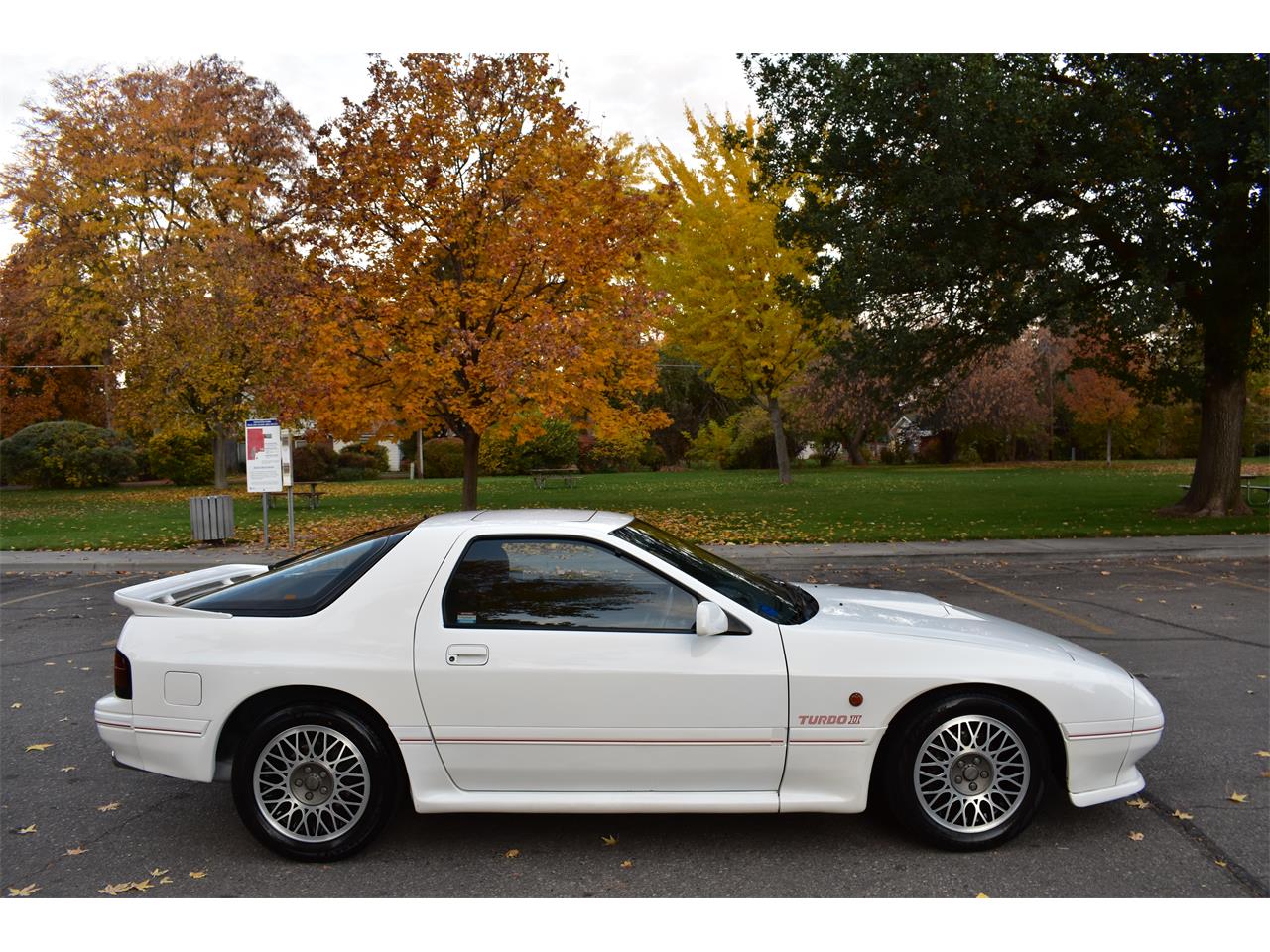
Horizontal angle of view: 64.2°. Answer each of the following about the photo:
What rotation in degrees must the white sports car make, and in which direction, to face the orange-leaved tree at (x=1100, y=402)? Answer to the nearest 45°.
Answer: approximately 45° to its left

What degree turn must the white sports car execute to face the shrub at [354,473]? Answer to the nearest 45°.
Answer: approximately 90° to its left

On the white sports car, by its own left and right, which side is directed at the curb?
left

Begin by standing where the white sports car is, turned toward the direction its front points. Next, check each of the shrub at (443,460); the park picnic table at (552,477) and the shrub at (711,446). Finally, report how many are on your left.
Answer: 3

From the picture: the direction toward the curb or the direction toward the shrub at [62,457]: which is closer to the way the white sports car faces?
the curb

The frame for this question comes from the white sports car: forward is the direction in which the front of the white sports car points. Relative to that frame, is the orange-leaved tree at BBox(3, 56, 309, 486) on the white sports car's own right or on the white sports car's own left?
on the white sports car's own left

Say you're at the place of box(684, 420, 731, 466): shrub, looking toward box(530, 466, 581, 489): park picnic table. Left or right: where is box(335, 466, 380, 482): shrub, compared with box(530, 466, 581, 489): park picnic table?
right

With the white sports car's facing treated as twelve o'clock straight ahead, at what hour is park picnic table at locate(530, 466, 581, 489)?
The park picnic table is roughly at 9 o'clock from the white sports car.

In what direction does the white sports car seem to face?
to the viewer's right

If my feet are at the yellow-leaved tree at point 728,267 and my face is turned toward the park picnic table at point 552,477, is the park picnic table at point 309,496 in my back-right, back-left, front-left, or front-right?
front-left

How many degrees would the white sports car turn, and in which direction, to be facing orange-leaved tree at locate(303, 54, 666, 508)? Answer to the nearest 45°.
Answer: approximately 90° to its left

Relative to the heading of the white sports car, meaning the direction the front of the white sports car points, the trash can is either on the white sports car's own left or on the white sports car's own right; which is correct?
on the white sports car's own left

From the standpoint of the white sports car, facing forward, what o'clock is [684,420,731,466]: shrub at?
The shrub is roughly at 9 o'clock from the white sports car.

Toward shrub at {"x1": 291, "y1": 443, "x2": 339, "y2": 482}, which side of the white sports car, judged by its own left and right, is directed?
left

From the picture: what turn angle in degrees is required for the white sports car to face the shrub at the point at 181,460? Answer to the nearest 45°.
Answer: approximately 135° to its left

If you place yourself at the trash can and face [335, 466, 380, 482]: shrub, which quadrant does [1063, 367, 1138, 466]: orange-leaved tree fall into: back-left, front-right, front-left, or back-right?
front-right

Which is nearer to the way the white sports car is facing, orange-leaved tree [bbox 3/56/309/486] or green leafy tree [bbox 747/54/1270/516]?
the green leafy tree
